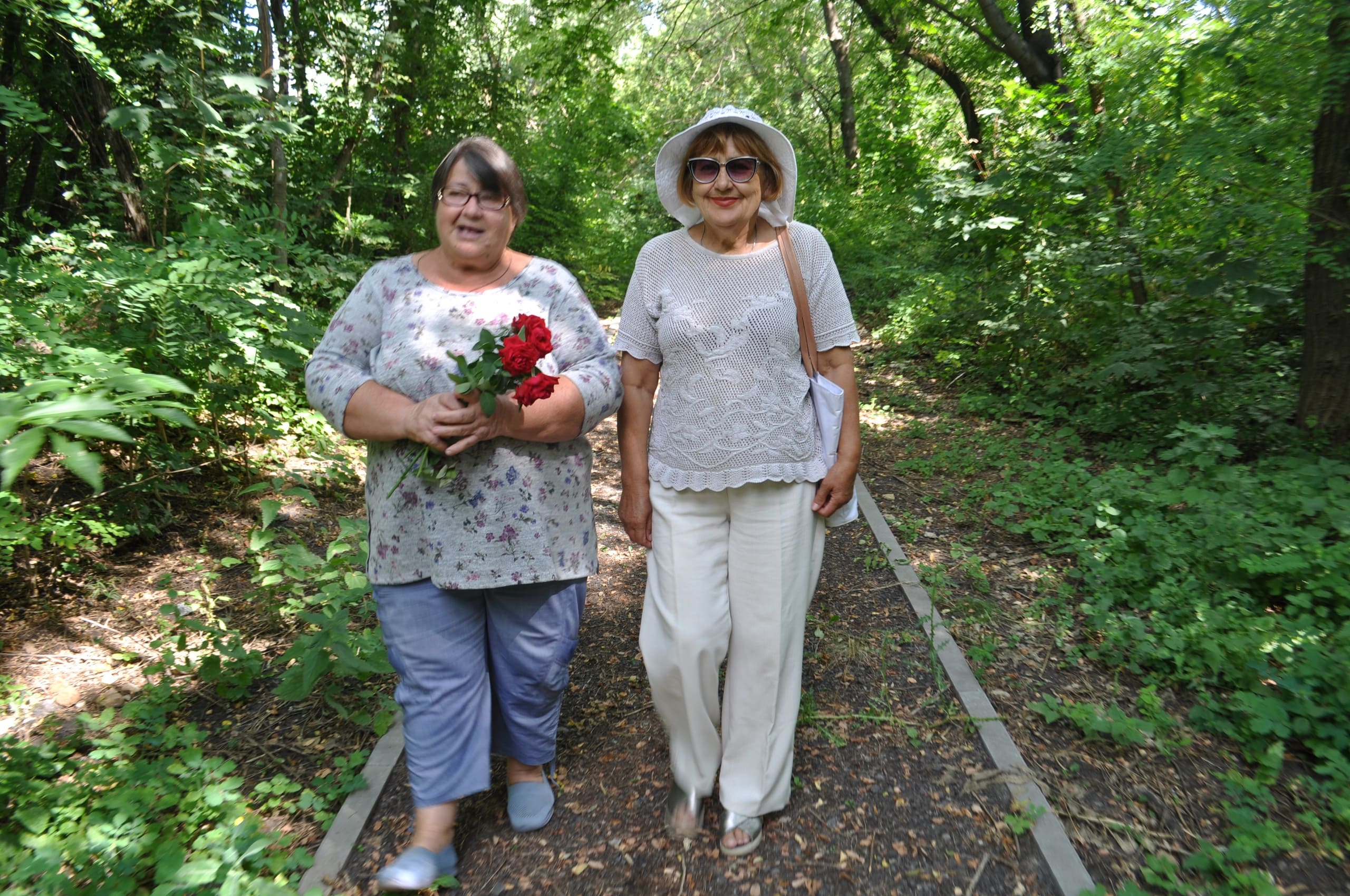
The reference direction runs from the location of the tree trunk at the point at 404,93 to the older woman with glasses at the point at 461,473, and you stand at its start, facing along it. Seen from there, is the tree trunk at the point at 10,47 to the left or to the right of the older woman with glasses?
right

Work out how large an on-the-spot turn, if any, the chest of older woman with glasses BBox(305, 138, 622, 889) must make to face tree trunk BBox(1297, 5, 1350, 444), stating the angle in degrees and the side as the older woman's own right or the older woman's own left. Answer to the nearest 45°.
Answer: approximately 90° to the older woman's own left

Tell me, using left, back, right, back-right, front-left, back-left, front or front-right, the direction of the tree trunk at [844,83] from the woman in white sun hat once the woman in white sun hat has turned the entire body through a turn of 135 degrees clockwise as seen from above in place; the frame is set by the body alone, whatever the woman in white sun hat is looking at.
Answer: front-right

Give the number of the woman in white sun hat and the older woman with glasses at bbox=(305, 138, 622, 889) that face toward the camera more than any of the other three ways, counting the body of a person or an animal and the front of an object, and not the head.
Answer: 2

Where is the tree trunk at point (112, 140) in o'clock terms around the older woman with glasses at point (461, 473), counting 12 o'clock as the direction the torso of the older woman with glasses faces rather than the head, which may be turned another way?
The tree trunk is roughly at 5 o'clock from the older woman with glasses.

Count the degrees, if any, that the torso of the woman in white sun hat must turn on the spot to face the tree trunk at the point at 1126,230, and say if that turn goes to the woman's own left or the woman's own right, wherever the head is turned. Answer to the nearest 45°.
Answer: approximately 135° to the woman's own left

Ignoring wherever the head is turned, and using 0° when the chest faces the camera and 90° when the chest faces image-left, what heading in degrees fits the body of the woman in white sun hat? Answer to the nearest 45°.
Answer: approximately 0°

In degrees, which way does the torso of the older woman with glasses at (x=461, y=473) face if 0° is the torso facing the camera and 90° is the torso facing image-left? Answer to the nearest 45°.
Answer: approximately 0°

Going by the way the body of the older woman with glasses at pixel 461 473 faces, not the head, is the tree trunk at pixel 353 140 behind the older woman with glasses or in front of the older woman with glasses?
behind

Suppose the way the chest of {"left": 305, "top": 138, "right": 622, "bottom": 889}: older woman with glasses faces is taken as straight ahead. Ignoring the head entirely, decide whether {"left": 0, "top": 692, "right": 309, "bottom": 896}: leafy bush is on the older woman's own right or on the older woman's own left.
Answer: on the older woman's own right
